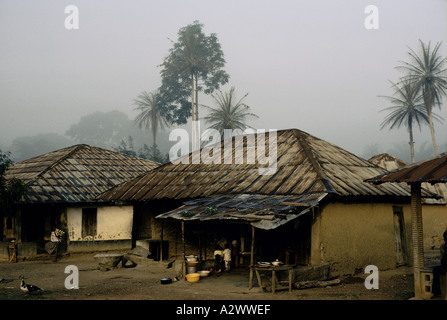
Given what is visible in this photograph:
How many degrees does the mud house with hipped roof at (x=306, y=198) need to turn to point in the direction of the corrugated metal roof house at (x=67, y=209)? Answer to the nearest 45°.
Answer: approximately 90° to its right

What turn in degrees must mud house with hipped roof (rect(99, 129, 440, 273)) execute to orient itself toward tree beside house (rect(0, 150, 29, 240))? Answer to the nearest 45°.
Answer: approximately 45° to its right

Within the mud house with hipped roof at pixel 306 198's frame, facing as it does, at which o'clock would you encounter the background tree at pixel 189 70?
The background tree is roughly at 4 o'clock from the mud house with hipped roof.

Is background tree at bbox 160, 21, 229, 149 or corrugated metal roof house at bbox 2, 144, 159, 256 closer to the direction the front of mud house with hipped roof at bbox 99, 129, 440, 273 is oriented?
the corrugated metal roof house

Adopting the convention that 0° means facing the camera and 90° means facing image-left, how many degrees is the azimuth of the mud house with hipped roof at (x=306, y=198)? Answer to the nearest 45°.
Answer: approximately 45°
